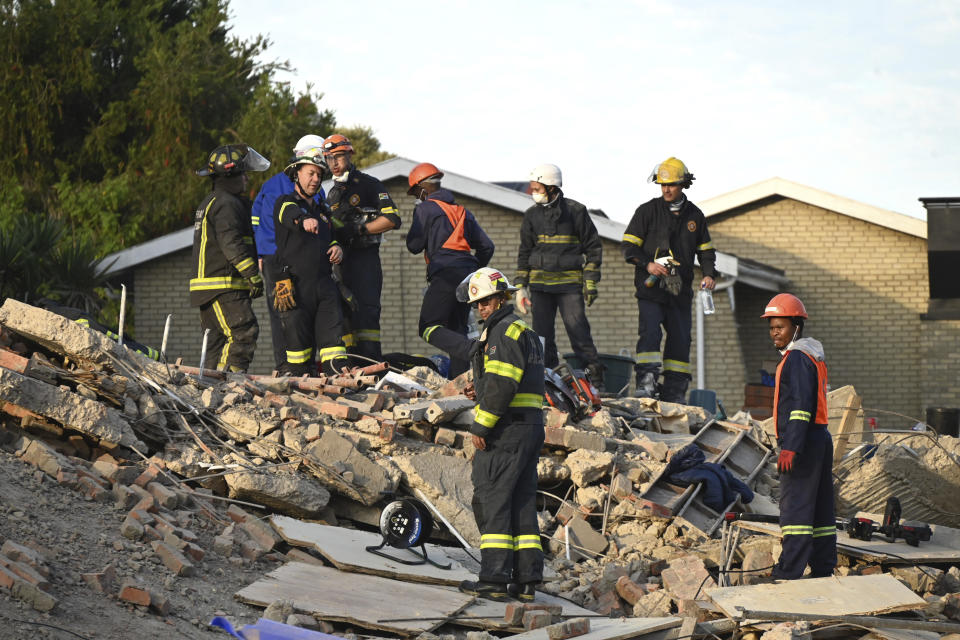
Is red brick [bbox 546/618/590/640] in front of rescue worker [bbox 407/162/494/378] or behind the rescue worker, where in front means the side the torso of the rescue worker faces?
behind

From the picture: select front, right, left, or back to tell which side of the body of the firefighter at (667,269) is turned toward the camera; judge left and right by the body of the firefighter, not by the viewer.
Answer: front

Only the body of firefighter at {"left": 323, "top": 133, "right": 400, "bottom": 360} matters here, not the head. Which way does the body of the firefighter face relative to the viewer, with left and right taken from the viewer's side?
facing the viewer and to the left of the viewer

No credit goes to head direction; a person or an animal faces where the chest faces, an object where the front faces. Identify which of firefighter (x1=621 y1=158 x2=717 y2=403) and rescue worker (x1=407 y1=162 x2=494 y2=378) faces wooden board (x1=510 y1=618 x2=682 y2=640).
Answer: firefighter (x1=621 y1=158 x2=717 y2=403)

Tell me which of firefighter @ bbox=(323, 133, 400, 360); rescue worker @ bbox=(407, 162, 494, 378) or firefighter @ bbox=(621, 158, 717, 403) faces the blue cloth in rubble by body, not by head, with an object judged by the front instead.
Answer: firefighter @ bbox=(621, 158, 717, 403)

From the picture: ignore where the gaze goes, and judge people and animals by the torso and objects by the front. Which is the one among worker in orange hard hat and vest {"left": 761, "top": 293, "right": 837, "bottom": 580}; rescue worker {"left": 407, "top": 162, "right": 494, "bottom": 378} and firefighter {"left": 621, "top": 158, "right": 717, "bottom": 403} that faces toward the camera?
firefighter {"left": 621, "top": 158, "right": 717, "bottom": 403}

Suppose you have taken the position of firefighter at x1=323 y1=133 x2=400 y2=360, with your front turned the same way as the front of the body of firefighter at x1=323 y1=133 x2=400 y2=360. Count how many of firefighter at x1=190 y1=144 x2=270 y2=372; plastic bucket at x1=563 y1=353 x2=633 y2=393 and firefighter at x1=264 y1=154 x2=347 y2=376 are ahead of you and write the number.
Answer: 2

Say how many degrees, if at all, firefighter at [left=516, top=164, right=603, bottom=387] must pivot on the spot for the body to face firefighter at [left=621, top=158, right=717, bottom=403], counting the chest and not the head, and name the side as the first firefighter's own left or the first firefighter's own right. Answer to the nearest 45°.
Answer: approximately 135° to the first firefighter's own left

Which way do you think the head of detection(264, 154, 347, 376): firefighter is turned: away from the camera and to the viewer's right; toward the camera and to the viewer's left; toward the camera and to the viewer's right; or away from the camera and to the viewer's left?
toward the camera and to the viewer's right

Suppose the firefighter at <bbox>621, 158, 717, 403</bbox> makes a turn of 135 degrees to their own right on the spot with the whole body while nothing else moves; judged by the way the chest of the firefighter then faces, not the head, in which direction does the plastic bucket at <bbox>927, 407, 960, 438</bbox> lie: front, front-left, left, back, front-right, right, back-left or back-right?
right

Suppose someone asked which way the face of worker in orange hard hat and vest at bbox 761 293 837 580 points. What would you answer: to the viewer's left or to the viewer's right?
to the viewer's left

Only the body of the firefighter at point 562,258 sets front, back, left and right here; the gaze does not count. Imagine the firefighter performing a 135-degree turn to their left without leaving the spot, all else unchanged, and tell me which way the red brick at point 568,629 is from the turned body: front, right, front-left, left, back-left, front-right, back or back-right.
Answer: right

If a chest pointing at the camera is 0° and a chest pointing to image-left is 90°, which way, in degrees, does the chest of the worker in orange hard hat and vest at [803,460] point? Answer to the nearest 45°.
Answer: approximately 90°

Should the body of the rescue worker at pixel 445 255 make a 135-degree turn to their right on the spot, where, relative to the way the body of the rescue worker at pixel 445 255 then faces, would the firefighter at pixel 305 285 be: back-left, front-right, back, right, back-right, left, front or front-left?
back-right

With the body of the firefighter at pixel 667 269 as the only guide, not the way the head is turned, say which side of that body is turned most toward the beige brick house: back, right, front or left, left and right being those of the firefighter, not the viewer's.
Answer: back

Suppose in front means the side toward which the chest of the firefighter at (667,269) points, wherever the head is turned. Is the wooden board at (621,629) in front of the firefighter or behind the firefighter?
in front

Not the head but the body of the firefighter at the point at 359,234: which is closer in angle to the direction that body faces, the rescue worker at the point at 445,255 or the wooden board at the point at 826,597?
the wooden board

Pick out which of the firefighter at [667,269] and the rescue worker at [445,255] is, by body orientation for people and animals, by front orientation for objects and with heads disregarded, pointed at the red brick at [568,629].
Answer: the firefighter at [667,269]
